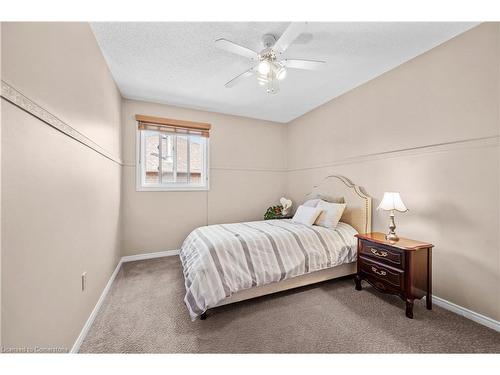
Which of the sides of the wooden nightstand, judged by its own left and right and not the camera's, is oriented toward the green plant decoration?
right

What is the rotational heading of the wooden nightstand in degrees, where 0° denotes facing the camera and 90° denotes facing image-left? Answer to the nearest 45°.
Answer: approximately 45°

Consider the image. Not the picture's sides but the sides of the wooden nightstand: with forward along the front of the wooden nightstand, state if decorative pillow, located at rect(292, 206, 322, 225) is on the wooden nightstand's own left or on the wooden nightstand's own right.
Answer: on the wooden nightstand's own right

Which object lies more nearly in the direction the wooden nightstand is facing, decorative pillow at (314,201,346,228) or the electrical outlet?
the electrical outlet
